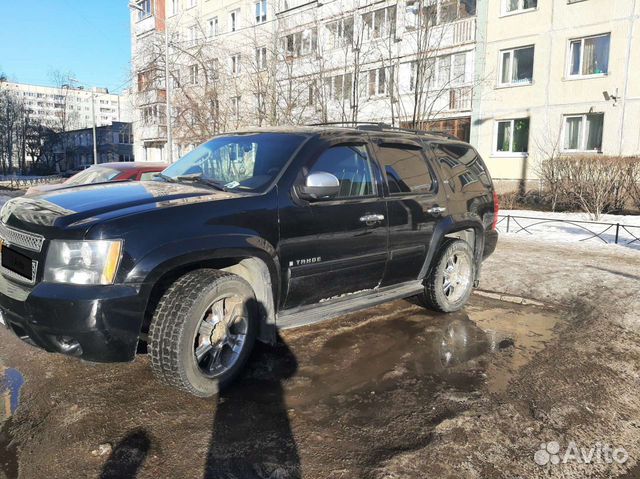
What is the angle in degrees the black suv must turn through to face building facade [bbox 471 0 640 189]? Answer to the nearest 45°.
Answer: approximately 180°

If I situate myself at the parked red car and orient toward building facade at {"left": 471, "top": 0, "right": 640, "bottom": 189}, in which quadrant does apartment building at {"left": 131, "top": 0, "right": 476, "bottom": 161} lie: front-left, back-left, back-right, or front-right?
front-left

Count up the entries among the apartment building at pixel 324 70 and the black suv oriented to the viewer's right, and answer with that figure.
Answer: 0

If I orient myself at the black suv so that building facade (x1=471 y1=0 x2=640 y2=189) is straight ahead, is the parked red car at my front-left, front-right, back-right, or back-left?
front-left

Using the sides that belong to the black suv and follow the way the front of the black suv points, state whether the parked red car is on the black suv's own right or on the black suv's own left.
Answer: on the black suv's own right

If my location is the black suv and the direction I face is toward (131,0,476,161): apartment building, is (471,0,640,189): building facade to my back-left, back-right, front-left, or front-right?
front-right

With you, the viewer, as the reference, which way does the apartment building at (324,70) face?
facing the viewer and to the left of the viewer

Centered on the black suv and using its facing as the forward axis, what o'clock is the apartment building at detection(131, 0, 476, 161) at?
The apartment building is roughly at 5 o'clock from the black suv.
